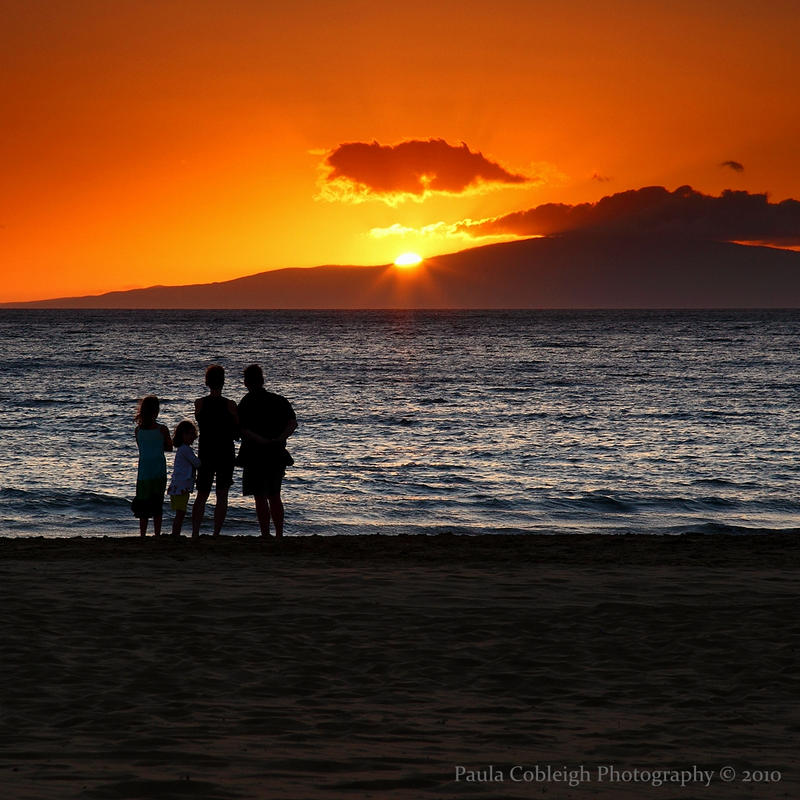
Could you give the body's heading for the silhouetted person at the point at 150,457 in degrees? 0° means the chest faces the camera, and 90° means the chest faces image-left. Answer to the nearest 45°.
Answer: approximately 180°

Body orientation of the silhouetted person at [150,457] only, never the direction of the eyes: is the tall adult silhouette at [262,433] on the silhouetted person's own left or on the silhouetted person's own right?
on the silhouetted person's own right

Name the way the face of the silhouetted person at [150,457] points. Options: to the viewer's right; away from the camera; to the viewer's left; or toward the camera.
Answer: away from the camera

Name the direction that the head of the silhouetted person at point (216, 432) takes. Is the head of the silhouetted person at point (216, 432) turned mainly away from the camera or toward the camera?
away from the camera

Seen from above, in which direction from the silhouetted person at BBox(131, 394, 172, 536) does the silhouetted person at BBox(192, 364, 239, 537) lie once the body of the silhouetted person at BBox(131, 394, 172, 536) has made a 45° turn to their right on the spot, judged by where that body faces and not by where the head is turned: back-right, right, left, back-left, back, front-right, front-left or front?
right
